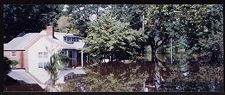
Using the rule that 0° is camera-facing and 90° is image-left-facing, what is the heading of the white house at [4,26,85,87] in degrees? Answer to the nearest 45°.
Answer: approximately 315°
